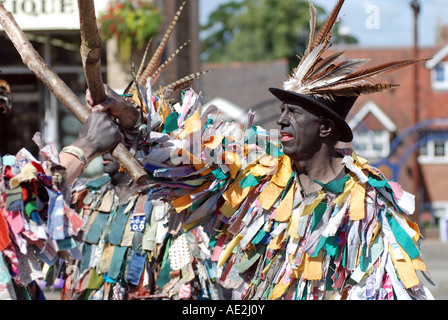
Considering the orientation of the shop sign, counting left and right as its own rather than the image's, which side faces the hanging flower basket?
left

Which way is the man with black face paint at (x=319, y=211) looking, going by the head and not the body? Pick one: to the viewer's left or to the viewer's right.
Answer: to the viewer's left

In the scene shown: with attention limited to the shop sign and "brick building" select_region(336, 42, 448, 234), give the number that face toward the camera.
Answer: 2

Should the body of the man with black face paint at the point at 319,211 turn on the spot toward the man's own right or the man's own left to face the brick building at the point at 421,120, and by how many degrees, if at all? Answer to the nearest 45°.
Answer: approximately 135° to the man's own right

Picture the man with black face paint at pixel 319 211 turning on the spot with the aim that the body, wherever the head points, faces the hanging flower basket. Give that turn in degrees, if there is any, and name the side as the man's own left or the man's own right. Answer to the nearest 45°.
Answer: approximately 135° to the man's own right

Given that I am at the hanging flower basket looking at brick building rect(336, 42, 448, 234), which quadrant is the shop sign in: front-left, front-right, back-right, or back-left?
back-left

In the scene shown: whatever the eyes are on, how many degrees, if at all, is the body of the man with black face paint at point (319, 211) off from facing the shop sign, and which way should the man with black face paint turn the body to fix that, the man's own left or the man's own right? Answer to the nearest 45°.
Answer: approximately 90° to the man's own right

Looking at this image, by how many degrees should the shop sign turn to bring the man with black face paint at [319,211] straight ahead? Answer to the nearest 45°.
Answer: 0° — it already faces them

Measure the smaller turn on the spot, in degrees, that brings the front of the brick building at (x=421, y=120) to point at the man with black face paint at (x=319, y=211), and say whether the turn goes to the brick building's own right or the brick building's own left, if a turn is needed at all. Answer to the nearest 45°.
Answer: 0° — it already faces them

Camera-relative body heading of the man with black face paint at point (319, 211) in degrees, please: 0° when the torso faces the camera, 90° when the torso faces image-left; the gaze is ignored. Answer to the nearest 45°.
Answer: approximately 45°
